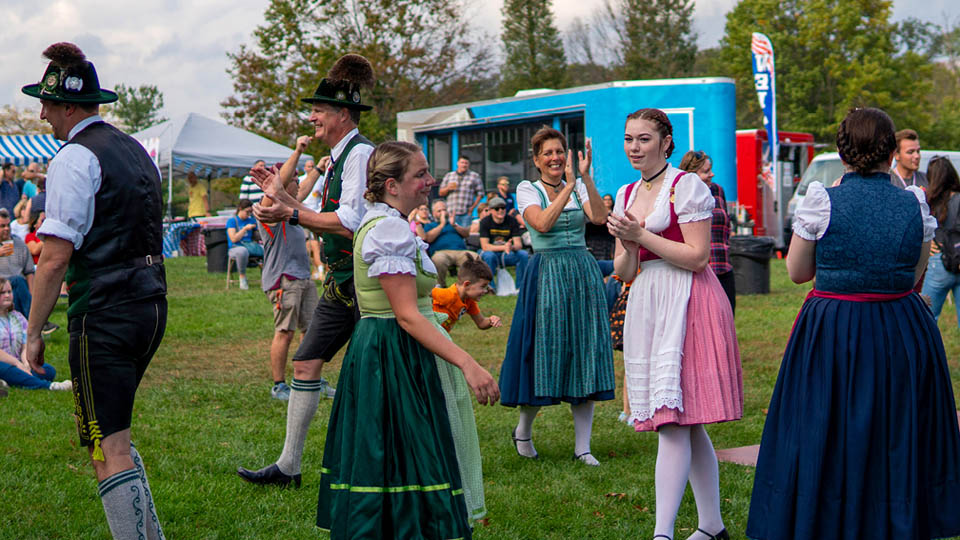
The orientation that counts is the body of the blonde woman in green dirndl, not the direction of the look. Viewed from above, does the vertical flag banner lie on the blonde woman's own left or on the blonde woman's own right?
on the blonde woman's own left

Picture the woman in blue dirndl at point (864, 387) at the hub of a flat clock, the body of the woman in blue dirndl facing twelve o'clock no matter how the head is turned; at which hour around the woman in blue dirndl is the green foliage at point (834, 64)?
The green foliage is roughly at 12 o'clock from the woman in blue dirndl.

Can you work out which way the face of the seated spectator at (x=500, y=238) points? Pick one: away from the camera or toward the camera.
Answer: toward the camera

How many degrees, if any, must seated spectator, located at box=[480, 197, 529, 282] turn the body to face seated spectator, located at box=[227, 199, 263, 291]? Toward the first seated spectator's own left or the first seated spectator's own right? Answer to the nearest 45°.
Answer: approximately 135° to the first seated spectator's own right

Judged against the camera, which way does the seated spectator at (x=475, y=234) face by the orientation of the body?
toward the camera

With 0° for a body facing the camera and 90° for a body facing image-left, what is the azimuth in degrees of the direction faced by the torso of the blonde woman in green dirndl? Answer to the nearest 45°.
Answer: approximately 270°

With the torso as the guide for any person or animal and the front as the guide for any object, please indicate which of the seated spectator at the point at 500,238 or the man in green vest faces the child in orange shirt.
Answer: the seated spectator

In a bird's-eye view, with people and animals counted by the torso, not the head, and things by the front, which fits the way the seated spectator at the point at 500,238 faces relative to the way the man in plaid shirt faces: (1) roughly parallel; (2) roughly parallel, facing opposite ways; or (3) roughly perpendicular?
roughly parallel

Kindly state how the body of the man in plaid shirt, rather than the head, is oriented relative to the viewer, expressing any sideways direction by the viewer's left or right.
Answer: facing the viewer

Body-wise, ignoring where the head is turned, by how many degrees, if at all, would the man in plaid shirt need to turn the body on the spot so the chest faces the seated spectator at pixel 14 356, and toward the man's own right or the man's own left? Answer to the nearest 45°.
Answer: approximately 45° to the man's own right

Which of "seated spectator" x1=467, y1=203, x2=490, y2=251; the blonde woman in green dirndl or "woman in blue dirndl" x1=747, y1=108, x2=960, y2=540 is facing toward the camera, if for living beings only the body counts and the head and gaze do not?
the seated spectator

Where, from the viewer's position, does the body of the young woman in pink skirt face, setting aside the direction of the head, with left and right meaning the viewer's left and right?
facing the viewer and to the left of the viewer

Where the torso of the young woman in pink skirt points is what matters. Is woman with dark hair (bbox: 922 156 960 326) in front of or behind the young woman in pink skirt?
behind

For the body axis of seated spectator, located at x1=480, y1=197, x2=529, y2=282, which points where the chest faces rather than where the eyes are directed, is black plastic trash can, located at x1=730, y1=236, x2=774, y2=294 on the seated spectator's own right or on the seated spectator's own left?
on the seated spectator's own left

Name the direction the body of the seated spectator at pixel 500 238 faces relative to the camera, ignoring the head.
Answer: toward the camera

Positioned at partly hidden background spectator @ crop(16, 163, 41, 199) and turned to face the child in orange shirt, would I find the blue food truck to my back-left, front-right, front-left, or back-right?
front-left

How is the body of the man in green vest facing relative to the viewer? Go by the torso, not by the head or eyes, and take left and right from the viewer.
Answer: facing to the left of the viewer
